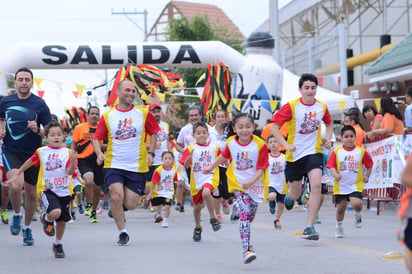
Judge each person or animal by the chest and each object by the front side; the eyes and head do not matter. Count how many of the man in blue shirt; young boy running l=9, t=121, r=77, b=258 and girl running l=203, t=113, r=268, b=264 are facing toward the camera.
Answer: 3

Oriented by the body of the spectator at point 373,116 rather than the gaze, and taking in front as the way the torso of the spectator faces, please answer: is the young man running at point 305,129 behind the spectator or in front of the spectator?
in front

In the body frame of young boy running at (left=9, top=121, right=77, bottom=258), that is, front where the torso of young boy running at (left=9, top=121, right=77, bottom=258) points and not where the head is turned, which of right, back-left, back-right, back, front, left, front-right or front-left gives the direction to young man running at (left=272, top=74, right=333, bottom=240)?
left

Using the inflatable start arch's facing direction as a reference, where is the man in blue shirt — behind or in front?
in front

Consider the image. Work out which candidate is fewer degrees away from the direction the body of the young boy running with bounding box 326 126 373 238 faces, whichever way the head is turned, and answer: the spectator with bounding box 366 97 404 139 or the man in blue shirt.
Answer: the man in blue shirt

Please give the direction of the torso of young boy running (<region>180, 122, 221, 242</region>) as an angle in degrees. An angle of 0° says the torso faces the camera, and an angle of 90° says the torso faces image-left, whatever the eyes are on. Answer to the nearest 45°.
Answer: approximately 0°

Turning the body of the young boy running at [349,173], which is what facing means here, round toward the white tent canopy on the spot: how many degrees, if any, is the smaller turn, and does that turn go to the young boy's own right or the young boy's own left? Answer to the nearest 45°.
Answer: approximately 180°
